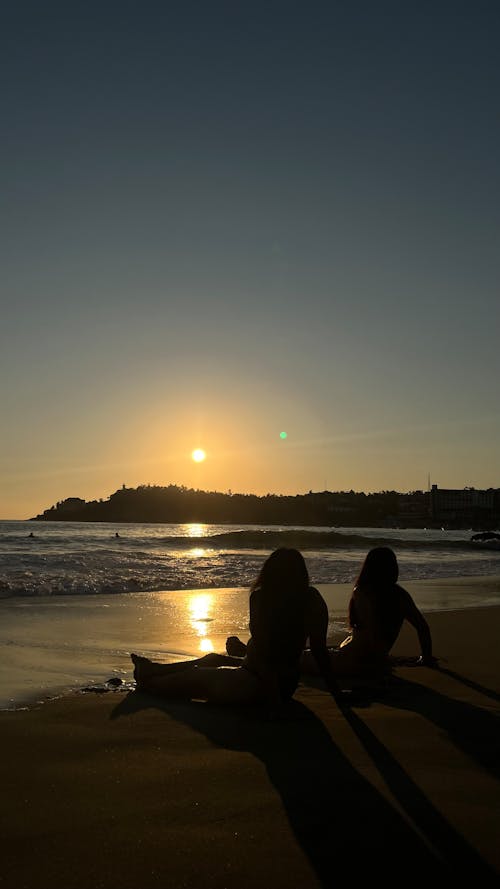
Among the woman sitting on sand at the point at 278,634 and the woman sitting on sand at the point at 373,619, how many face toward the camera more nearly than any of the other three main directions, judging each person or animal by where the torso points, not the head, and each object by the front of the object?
0

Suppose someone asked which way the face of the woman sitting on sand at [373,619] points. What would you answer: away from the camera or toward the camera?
away from the camera

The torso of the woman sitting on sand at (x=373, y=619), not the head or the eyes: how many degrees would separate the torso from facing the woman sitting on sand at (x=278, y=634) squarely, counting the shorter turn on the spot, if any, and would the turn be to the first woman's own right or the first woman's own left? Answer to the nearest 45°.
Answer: approximately 90° to the first woman's own left

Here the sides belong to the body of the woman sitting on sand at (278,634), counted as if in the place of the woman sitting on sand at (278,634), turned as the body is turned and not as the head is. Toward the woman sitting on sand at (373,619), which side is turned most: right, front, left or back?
right

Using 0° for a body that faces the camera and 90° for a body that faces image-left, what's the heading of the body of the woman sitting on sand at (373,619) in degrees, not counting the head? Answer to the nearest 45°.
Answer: approximately 135°

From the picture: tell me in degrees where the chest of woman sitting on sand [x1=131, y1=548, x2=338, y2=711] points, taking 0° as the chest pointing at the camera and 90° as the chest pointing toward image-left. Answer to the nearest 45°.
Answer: approximately 135°

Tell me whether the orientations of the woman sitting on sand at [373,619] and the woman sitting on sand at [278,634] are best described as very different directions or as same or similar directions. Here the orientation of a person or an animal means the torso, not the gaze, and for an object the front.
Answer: same or similar directions
